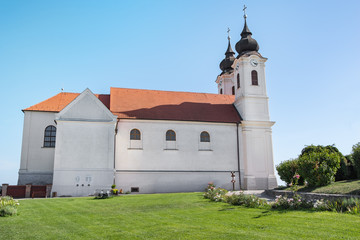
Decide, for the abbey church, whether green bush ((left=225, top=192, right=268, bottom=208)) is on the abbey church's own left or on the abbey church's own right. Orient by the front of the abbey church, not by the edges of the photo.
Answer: on the abbey church's own right

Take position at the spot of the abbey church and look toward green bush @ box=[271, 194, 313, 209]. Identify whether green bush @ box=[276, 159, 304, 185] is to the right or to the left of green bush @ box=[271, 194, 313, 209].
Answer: left

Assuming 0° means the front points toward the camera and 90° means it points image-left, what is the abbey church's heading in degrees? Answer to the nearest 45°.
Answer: approximately 270°

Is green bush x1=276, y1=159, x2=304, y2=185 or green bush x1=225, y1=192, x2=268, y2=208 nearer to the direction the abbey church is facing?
the green bush x1=276, y1=159, x2=304, y2=185

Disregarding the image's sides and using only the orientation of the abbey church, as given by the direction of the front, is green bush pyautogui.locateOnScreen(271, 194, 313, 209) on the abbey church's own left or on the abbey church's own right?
on the abbey church's own right

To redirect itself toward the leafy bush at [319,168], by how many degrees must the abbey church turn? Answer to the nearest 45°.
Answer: approximately 45° to its right
